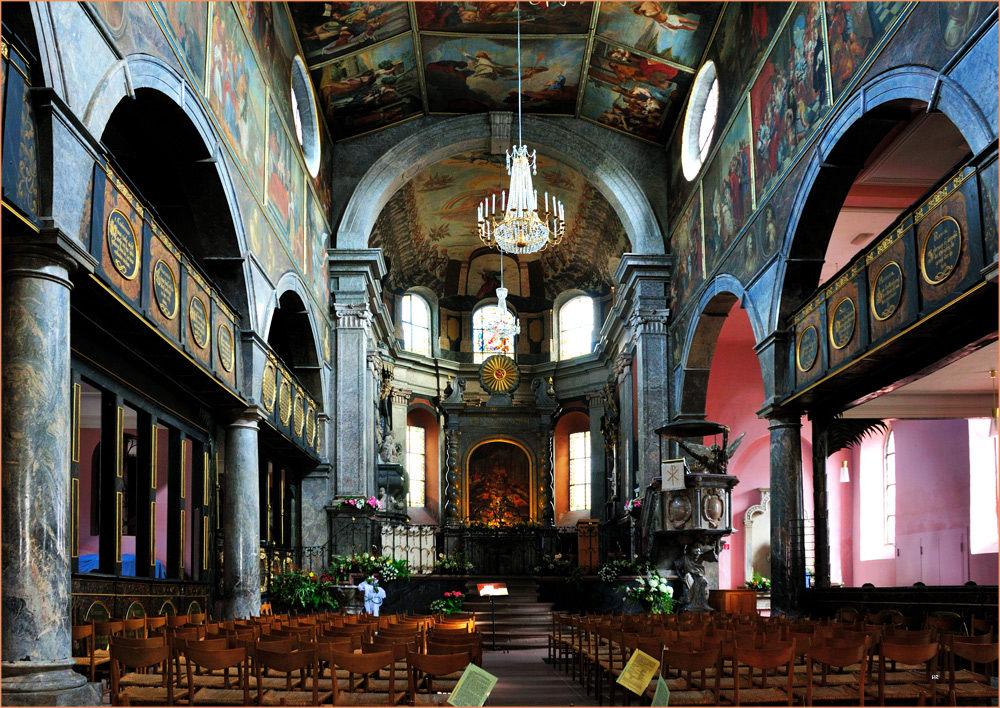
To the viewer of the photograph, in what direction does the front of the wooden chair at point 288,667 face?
facing away from the viewer

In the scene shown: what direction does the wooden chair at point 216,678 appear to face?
away from the camera

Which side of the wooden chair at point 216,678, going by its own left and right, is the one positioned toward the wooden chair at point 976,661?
right

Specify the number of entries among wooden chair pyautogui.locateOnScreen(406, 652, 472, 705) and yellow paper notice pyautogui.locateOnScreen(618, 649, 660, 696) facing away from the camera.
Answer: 1

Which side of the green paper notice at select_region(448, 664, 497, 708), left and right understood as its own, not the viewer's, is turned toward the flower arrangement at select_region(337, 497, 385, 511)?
back

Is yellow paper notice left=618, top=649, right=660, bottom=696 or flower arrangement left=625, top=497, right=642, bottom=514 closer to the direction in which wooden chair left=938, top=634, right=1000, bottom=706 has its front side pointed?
the flower arrangement

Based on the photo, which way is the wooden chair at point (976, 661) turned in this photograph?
away from the camera

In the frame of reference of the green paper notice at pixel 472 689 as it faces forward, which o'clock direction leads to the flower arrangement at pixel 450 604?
The flower arrangement is roughly at 6 o'clock from the green paper notice.

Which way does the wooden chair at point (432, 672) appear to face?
away from the camera
